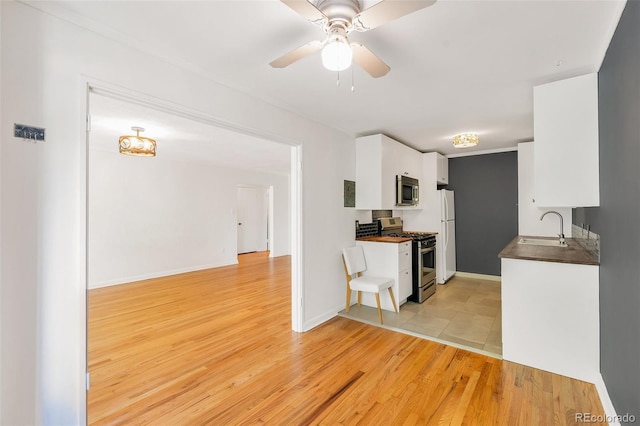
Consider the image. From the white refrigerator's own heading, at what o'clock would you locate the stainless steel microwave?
The stainless steel microwave is roughly at 4 o'clock from the white refrigerator.

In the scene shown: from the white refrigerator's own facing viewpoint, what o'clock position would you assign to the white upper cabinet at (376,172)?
The white upper cabinet is roughly at 4 o'clock from the white refrigerator.

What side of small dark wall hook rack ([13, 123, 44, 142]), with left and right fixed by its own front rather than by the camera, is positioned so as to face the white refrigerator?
left

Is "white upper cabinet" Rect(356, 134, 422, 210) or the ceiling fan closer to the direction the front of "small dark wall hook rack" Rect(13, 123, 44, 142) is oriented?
the ceiling fan
